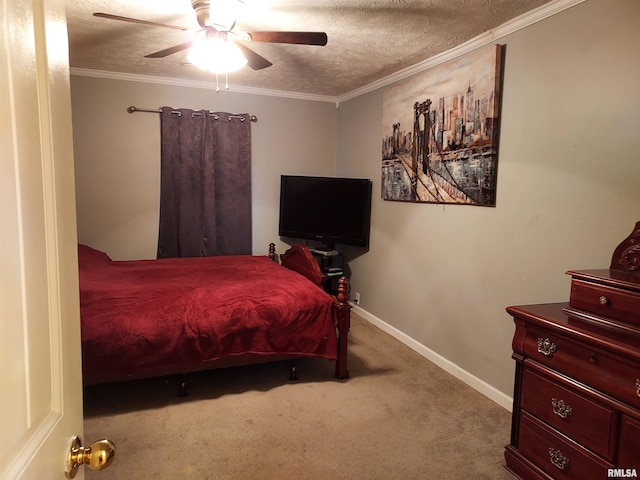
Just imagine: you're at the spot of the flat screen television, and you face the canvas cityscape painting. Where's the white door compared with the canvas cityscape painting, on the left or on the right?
right

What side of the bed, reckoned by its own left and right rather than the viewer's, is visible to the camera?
right

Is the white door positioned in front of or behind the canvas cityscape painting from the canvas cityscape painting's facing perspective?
in front

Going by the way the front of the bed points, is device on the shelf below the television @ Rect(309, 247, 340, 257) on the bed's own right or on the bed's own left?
on the bed's own left

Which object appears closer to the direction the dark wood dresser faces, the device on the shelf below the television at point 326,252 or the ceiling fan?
the ceiling fan

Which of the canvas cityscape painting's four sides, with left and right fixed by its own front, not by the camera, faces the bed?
front

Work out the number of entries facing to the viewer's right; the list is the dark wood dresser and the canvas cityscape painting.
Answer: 0

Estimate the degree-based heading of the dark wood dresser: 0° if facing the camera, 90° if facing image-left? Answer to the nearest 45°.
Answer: approximately 45°

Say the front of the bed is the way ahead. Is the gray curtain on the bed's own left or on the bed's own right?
on the bed's own left

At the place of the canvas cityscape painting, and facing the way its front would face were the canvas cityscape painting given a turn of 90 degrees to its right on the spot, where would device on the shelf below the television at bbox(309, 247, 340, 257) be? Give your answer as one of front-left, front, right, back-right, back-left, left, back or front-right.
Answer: front
